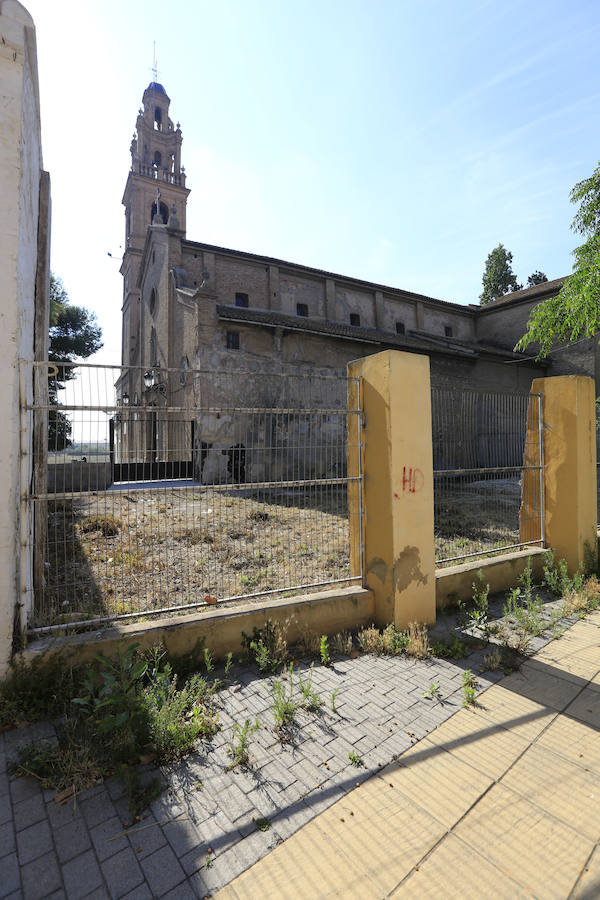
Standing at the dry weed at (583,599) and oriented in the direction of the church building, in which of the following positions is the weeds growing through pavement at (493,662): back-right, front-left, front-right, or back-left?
back-left

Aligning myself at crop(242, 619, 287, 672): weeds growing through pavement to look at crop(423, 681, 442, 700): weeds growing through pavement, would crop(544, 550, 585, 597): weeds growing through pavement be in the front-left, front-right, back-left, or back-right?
front-left

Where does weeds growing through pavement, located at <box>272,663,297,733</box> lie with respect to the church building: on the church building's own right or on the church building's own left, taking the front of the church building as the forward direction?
on the church building's own left

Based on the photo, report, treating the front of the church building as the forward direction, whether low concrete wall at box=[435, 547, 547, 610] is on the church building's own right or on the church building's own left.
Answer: on the church building's own left

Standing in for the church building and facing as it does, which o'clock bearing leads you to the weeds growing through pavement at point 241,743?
The weeds growing through pavement is roughly at 10 o'clock from the church building.

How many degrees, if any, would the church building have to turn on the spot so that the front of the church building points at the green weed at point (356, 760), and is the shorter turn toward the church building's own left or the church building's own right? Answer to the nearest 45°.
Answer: approximately 45° to the church building's own left

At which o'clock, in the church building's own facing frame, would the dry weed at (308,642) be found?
The dry weed is roughly at 10 o'clock from the church building.

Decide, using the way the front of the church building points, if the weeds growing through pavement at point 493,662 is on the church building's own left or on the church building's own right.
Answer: on the church building's own left

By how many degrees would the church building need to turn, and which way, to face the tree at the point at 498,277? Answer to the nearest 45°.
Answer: approximately 180°

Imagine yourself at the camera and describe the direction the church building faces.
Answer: facing the viewer and to the left of the viewer

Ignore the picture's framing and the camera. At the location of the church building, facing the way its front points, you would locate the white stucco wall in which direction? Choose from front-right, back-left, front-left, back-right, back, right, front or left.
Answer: front-left

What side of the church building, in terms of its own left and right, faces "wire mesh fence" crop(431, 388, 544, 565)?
left

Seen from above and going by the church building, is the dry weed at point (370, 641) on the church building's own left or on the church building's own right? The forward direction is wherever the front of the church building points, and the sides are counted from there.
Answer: on the church building's own left

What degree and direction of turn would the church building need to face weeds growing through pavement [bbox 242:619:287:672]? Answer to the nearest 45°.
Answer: approximately 45° to its left
